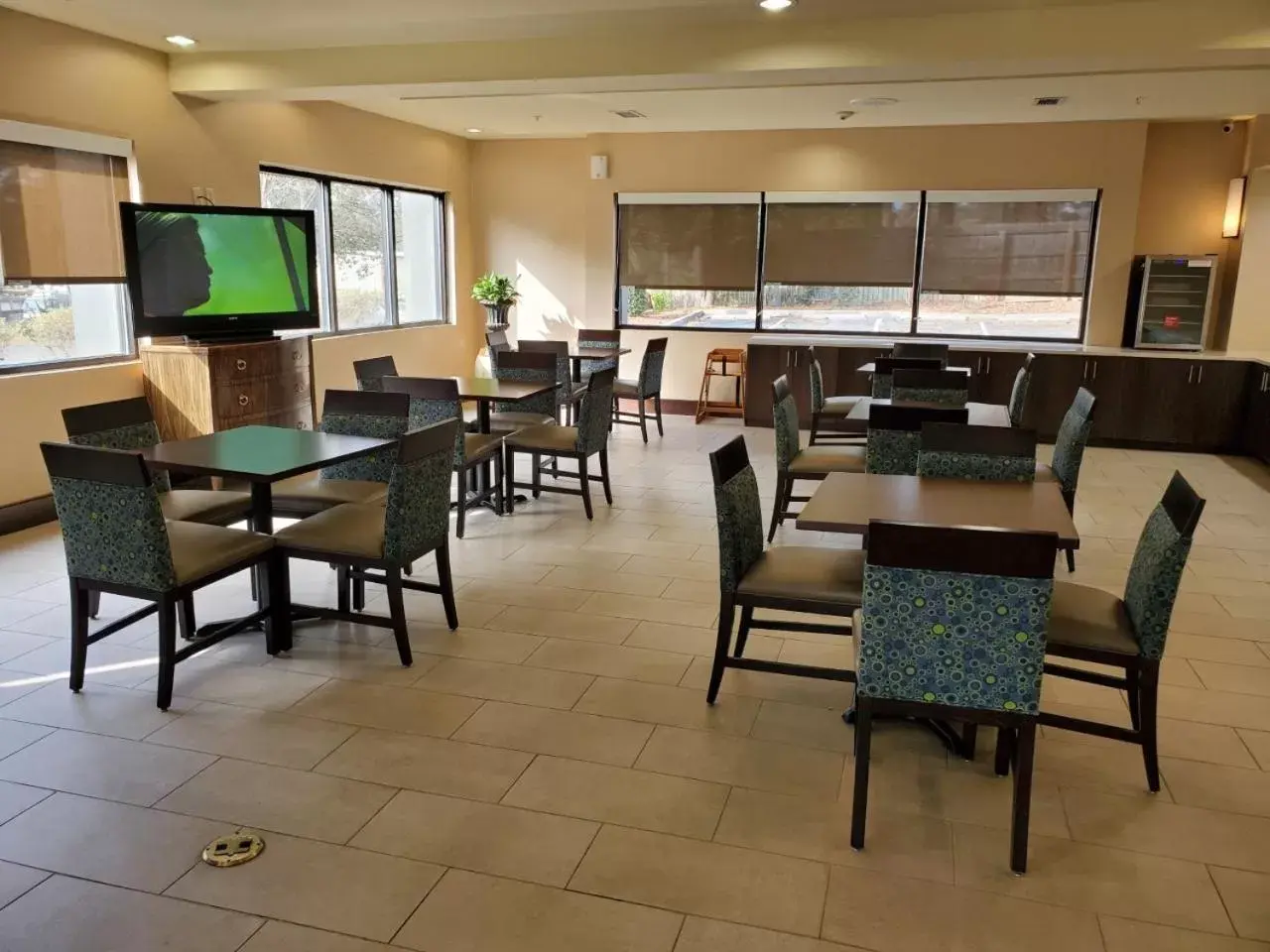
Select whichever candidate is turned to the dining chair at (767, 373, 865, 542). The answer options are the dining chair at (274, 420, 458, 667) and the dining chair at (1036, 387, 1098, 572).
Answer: the dining chair at (1036, 387, 1098, 572)

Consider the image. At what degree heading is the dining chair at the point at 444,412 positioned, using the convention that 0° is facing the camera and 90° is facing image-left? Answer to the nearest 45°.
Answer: approximately 225°

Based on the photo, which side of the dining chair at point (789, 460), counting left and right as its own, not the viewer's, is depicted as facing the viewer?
right

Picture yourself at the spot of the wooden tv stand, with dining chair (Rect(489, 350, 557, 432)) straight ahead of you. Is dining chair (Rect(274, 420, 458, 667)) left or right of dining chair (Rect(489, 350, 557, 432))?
right

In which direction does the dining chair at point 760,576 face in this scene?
to the viewer's right

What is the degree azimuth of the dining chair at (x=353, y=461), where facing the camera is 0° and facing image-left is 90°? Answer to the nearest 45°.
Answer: approximately 45°

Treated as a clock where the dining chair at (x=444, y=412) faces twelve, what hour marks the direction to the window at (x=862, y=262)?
The window is roughly at 12 o'clock from the dining chair.

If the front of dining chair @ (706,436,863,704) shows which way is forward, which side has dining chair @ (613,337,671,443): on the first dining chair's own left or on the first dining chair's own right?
on the first dining chair's own left

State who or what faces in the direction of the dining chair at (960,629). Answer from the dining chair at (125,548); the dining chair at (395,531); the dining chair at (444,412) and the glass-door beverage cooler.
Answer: the glass-door beverage cooler

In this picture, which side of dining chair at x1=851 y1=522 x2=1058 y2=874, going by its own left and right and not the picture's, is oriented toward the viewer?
back

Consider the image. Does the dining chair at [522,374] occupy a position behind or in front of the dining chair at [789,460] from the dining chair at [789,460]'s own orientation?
behind

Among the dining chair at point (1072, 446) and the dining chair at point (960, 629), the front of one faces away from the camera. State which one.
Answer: the dining chair at point (960, 629)
